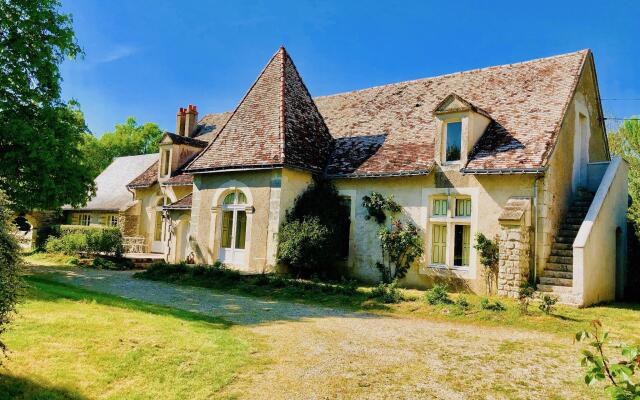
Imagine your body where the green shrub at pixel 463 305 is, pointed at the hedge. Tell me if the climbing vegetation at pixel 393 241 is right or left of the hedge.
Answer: right

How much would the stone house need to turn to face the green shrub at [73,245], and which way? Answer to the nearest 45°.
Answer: approximately 45° to its right

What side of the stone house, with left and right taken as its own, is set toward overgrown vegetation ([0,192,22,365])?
front

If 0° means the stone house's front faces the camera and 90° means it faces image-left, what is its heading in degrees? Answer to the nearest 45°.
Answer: approximately 45°

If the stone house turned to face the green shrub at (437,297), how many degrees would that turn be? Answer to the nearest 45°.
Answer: approximately 45° to its left

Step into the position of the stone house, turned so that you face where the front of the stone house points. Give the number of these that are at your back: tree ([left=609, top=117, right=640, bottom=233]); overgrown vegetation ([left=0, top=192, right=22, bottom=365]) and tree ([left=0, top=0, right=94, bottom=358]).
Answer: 1

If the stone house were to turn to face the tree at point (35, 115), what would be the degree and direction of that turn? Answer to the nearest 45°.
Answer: approximately 45° to its right

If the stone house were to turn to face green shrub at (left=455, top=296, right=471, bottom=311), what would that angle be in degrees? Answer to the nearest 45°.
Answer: approximately 45° to its left
